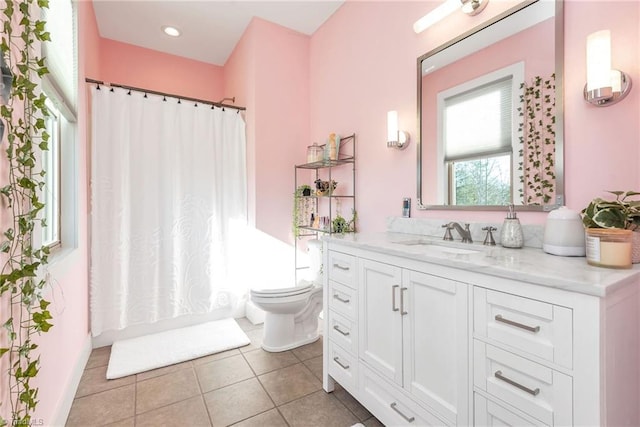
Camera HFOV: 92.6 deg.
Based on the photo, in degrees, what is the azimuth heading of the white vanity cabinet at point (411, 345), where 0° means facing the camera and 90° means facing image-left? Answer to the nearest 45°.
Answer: approximately 45°

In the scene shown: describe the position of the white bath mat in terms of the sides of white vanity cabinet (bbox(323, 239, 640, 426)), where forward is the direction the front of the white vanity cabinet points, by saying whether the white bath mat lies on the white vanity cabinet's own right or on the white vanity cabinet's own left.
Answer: on the white vanity cabinet's own right

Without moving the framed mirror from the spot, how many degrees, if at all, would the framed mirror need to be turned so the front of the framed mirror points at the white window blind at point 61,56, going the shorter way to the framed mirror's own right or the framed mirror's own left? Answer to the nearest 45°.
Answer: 0° — it already faces it

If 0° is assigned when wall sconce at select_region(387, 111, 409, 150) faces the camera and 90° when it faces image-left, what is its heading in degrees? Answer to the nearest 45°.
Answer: approximately 45°

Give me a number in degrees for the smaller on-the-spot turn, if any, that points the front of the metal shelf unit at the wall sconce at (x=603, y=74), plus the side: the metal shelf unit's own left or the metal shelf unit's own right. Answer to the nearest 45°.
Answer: approximately 90° to the metal shelf unit's own left

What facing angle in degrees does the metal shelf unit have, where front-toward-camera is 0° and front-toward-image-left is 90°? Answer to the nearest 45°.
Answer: approximately 45°

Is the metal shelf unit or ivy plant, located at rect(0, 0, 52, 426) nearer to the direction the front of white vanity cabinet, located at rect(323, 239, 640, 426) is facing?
the ivy plant
